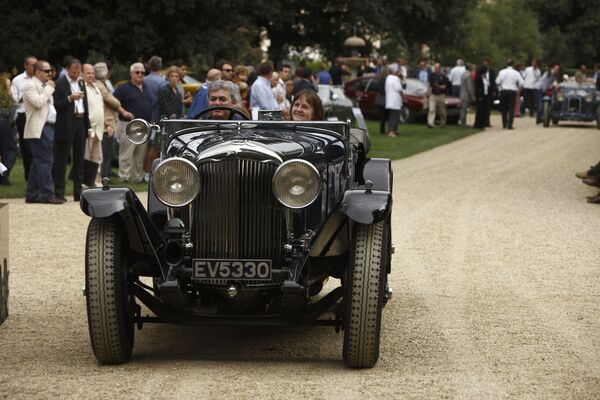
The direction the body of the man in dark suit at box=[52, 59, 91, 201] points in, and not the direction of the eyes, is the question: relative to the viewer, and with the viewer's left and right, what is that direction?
facing the viewer and to the right of the viewer

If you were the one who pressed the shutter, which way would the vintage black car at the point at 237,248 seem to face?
facing the viewer

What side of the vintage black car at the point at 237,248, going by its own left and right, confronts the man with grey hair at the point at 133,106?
back

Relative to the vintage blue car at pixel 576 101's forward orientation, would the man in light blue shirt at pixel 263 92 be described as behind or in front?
in front

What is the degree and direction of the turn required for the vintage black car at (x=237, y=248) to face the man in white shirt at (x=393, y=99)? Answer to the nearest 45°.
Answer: approximately 180°

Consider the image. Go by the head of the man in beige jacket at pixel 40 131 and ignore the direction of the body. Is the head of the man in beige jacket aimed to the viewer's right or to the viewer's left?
to the viewer's right

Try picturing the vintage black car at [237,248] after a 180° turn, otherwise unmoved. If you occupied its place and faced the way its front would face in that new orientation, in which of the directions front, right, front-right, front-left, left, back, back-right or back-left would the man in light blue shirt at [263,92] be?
front
